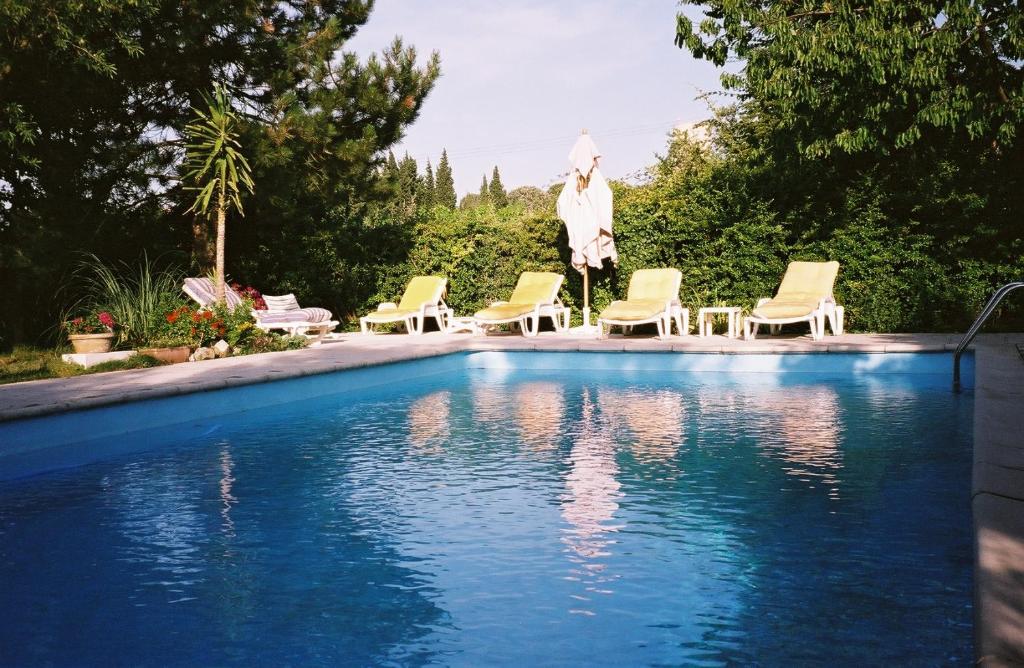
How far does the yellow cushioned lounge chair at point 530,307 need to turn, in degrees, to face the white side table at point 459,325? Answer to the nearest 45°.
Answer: approximately 90° to its right

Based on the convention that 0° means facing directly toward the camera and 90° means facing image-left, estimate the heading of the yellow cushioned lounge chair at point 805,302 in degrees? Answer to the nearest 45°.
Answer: approximately 45°

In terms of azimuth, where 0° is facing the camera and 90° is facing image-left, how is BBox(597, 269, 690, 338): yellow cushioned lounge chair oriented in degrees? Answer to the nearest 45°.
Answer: approximately 45°

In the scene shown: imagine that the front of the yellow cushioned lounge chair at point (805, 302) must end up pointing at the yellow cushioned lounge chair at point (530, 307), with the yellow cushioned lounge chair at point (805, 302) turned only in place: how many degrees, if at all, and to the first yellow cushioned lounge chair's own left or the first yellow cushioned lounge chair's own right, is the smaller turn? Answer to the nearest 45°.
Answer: approximately 45° to the first yellow cushioned lounge chair's own right

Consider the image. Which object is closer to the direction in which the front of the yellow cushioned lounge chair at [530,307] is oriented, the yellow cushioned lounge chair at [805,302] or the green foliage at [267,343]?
the green foliage

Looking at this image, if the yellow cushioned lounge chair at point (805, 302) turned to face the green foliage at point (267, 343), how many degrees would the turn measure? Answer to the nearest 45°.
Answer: approximately 45° to its right

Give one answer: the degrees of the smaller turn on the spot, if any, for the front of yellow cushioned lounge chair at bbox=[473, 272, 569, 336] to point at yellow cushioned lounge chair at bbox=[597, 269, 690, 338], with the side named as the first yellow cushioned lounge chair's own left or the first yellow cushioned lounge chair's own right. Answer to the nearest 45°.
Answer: approximately 90° to the first yellow cushioned lounge chair's own left
